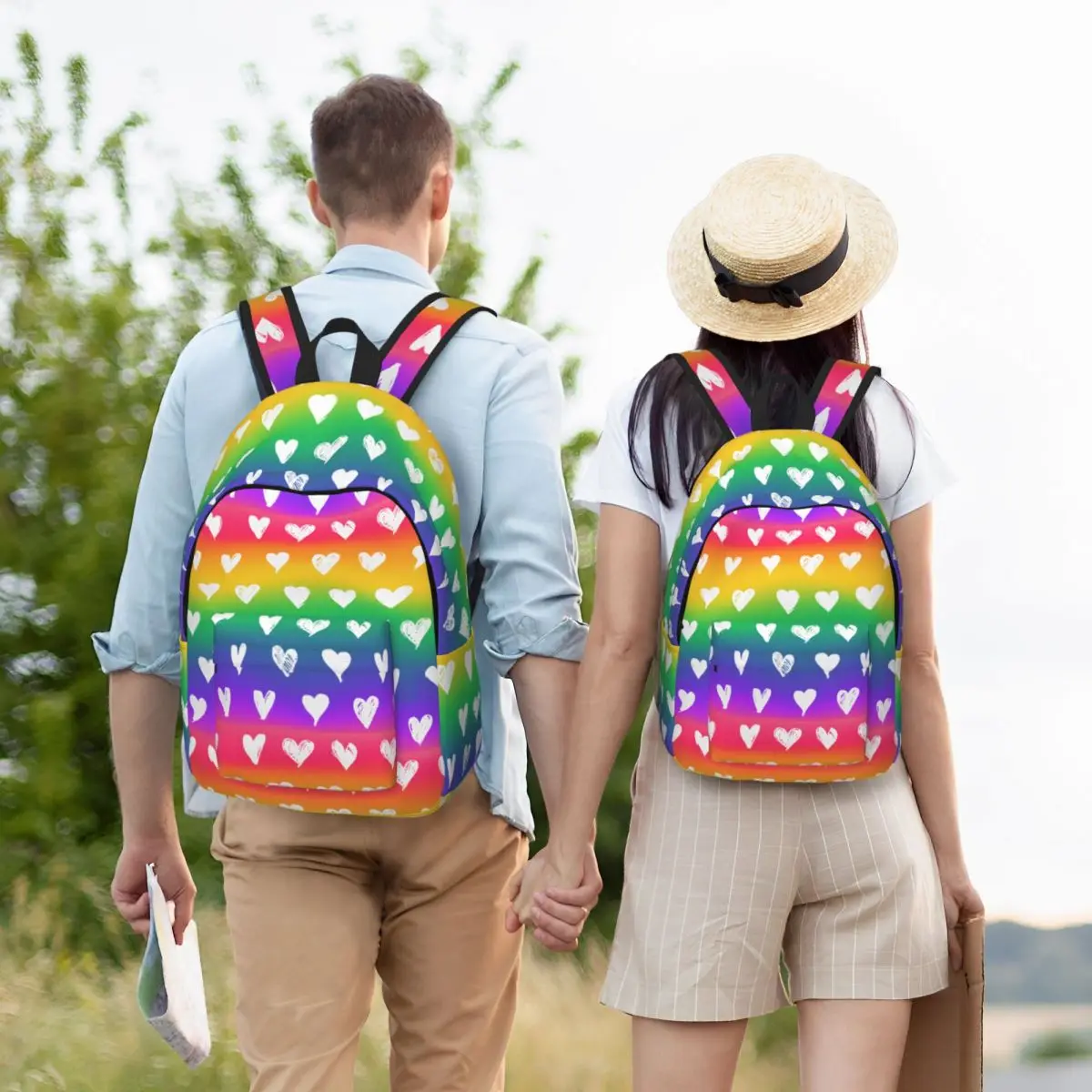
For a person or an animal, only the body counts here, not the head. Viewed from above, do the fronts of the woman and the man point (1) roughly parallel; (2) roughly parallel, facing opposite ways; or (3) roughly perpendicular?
roughly parallel

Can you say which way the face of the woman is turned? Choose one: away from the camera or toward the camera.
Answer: away from the camera

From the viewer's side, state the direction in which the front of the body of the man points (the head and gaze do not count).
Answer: away from the camera

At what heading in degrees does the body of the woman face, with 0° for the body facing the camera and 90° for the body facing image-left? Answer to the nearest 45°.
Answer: approximately 180°

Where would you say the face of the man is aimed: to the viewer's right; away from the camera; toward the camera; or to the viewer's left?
away from the camera

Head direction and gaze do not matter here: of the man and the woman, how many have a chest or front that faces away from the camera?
2
